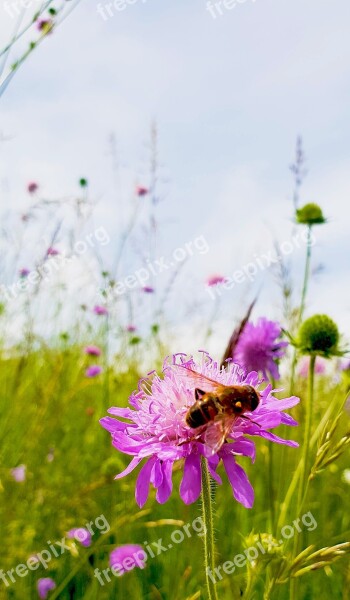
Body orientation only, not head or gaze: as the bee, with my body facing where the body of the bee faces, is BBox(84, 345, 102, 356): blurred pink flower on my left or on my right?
on my left

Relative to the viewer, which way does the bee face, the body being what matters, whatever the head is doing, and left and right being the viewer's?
facing to the right of the viewer

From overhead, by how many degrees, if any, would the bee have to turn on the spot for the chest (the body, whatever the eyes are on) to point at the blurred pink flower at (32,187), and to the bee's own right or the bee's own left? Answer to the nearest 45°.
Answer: approximately 90° to the bee's own left

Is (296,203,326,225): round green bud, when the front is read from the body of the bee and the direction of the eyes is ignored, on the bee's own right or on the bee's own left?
on the bee's own left
